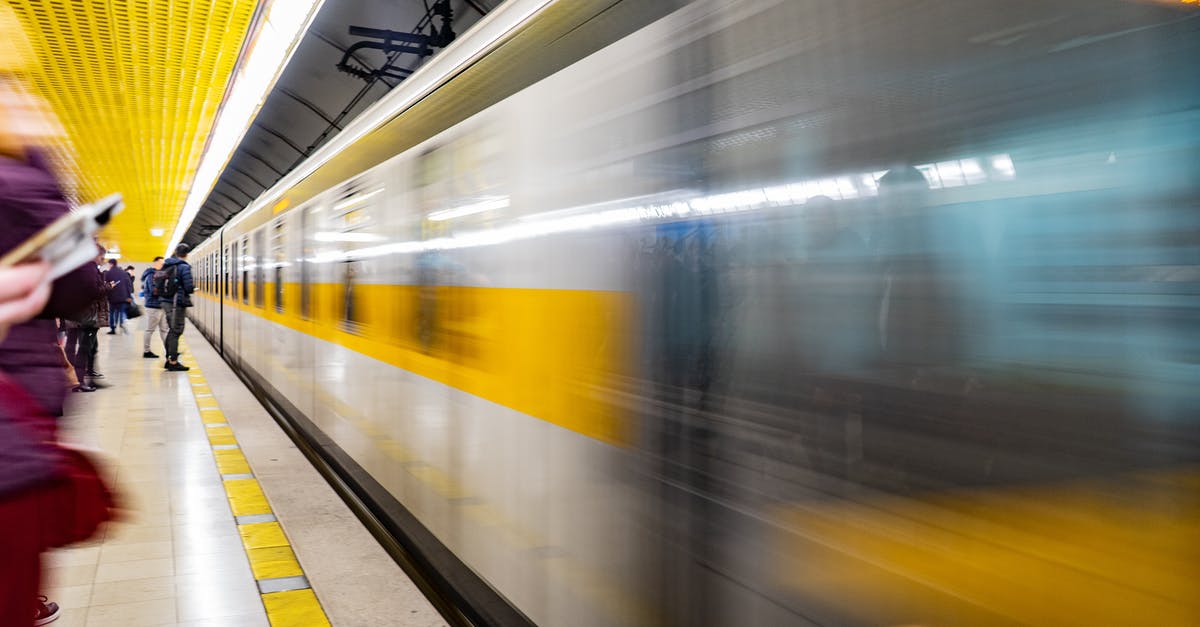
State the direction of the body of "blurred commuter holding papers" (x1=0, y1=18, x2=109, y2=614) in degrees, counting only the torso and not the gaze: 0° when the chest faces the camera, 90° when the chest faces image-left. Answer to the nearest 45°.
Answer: approximately 270°

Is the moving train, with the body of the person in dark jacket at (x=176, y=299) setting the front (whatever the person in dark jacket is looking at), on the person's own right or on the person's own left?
on the person's own right
